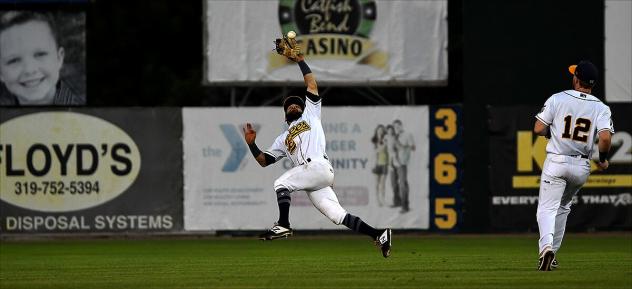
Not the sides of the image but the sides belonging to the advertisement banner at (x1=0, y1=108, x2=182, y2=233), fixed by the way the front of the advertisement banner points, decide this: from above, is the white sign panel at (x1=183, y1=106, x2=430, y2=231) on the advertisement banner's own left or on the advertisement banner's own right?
on the advertisement banner's own left

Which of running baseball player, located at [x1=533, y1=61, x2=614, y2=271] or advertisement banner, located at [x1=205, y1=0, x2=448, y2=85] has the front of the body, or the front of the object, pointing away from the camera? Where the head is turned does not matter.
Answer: the running baseball player

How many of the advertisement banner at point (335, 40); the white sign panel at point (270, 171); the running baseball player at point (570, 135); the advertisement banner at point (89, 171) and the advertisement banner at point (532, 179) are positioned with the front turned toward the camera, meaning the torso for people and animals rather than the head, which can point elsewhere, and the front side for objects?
4

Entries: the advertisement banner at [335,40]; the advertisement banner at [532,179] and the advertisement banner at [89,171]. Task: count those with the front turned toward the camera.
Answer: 3

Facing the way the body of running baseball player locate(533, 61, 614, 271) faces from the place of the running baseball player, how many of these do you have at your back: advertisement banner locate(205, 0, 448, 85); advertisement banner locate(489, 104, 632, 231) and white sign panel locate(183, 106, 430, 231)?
0

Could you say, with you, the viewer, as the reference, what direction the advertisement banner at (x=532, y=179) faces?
facing the viewer

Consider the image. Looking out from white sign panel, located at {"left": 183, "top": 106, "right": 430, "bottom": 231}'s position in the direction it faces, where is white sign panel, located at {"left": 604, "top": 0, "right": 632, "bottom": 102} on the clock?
white sign panel, located at {"left": 604, "top": 0, "right": 632, "bottom": 102} is roughly at 9 o'clock from white sign panel, located at {"left": 183, "top": 106, "right": 430, "bottom": 231}.

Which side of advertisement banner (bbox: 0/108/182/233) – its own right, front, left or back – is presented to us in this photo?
front

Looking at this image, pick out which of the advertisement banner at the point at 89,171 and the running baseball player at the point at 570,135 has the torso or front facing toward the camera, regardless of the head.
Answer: the advertisement banner

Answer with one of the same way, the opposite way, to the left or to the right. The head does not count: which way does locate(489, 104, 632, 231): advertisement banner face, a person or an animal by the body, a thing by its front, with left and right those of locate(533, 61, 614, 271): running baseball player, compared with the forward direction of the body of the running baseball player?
the opposite way

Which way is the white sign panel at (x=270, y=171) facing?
toward the camera

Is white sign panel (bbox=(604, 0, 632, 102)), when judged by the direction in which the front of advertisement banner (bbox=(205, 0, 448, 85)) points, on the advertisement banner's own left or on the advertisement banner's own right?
on the advertisement banner's own left

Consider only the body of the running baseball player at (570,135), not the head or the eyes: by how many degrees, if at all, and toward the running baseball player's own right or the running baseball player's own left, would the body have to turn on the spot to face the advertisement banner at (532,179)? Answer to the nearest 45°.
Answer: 0° — they already face it

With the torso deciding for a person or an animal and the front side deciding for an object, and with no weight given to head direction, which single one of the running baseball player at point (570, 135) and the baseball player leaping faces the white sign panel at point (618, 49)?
the running baseball player

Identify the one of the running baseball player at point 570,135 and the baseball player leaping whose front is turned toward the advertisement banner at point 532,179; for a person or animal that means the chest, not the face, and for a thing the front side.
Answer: the running baseball player

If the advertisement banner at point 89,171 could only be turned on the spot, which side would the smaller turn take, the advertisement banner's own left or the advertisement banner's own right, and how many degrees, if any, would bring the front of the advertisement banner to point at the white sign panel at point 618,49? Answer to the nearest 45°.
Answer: approximately 90° to the advertisement banner's own left

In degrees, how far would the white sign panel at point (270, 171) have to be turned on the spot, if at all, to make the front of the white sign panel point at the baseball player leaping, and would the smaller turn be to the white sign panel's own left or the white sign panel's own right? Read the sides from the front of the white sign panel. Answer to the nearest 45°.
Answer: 0° — it already faces them

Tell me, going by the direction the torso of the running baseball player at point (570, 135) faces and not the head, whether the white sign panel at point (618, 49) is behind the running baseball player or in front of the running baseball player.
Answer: in front
